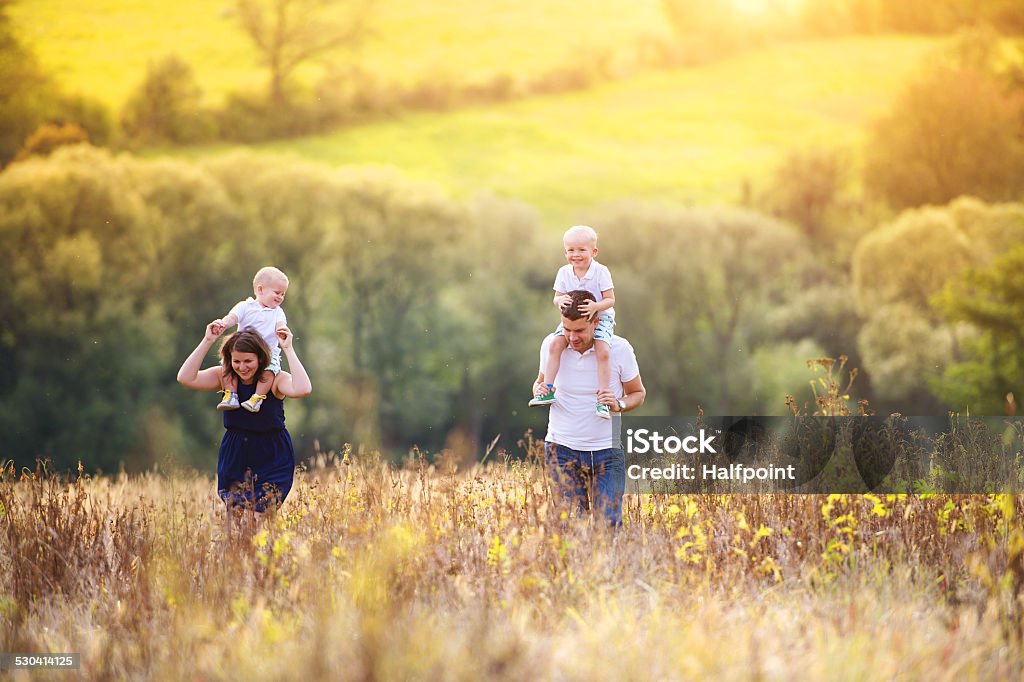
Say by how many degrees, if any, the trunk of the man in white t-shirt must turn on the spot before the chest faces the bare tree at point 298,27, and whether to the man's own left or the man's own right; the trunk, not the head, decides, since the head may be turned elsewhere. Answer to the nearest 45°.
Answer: approximately 180°

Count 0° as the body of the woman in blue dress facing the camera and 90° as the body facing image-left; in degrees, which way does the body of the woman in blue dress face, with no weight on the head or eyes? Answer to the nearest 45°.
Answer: approximately 0°

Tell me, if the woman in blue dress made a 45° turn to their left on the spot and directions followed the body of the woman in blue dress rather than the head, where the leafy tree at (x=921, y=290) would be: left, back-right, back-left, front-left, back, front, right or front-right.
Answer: left

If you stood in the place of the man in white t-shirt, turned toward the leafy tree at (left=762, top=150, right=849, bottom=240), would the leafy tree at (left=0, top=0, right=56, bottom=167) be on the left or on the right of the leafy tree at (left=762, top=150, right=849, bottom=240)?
left

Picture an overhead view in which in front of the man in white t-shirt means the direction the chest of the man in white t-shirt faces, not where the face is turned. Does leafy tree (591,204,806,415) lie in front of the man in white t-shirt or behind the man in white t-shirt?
behind
